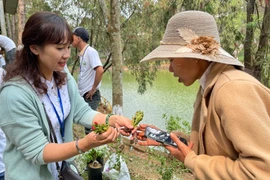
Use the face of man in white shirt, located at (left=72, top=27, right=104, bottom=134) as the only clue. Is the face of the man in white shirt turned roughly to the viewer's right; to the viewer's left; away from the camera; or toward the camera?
to the viewer's left

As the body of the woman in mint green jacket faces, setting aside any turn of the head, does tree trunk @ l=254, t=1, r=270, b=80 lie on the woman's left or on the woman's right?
on the woman's left

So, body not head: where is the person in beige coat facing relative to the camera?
to the viewer's left

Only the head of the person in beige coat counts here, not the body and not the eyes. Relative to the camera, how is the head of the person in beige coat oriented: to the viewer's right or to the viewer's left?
to the viewer's left

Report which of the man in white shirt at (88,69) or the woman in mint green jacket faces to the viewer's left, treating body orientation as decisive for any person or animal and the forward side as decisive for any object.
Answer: the man in white shirt

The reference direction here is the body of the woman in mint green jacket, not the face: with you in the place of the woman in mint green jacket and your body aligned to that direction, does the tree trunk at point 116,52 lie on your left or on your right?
on your left
